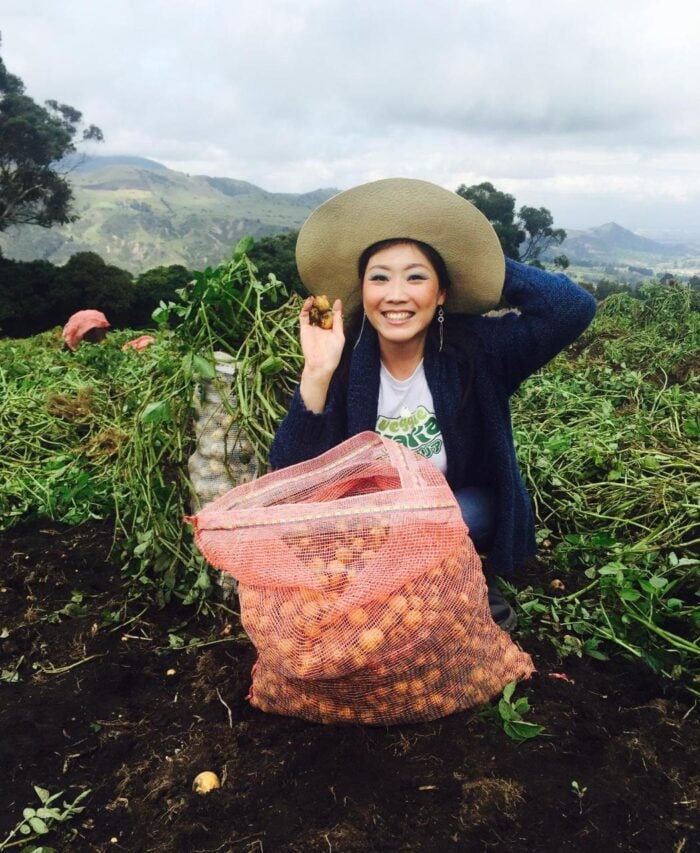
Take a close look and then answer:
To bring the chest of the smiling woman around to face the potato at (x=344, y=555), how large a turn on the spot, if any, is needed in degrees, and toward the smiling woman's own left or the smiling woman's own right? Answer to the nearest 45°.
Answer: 0° — they already face it

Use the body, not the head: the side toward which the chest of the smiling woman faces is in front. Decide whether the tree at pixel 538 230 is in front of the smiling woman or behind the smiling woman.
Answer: behind

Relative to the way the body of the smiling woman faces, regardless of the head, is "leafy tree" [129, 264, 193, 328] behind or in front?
behind

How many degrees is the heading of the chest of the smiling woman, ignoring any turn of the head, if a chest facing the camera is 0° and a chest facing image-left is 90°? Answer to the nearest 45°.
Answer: approximately 0°

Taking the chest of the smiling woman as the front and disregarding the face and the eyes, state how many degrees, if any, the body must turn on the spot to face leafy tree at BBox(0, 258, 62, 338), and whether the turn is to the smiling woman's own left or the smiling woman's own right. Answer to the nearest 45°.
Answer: approximately 135° to the smiling woman's own right

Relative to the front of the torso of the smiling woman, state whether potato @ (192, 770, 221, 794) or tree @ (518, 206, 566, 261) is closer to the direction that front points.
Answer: the potato

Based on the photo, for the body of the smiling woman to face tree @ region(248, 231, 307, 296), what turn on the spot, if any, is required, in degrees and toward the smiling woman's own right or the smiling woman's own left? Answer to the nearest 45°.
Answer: approximately 180°

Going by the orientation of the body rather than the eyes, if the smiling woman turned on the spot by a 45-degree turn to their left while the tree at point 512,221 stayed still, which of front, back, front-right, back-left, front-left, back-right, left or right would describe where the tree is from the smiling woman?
back-left
